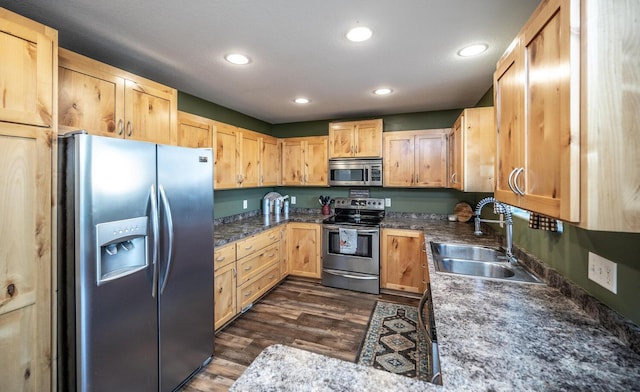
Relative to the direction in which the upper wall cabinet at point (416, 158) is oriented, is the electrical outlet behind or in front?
in front

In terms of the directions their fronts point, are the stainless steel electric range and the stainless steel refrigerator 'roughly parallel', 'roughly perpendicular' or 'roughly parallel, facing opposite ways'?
roughly perpendicular

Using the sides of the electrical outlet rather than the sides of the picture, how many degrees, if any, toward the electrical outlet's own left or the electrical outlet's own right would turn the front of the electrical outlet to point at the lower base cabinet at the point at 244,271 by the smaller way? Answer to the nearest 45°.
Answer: approximately 45° to the electrical outlet's own right

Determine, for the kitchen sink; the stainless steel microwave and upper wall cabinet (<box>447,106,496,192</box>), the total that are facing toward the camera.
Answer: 1

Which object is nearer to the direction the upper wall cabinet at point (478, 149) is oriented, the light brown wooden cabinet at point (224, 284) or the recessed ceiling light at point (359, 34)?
the light brown wooden cabinet

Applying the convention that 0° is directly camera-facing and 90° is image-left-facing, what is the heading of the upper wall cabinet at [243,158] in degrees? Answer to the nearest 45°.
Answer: approximately 315°

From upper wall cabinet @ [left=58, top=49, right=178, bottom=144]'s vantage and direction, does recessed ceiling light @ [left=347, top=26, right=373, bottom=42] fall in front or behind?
in front

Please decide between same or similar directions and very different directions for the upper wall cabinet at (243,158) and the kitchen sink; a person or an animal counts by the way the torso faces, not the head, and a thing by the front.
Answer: very different directions

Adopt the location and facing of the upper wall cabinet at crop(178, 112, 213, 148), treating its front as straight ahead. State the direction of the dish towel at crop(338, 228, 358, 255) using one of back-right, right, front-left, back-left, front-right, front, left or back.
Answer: front-left

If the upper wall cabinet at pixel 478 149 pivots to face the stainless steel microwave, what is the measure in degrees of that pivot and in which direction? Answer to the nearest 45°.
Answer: approximately 45° to its right

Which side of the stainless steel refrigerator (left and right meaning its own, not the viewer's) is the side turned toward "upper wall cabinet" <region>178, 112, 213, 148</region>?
left

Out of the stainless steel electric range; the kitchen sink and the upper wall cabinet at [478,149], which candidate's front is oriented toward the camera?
the stainless steel electric range
